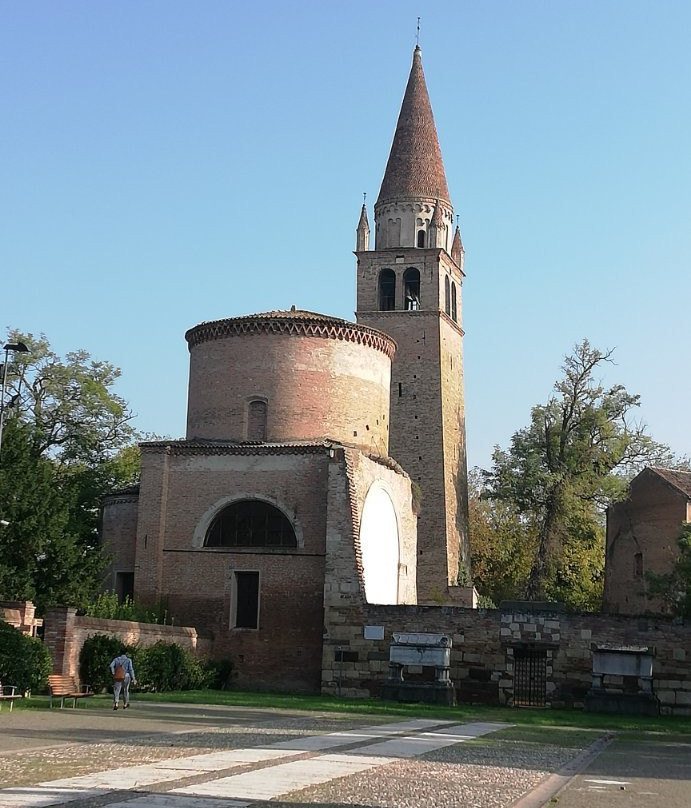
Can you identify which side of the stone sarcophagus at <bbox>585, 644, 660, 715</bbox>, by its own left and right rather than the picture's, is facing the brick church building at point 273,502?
right

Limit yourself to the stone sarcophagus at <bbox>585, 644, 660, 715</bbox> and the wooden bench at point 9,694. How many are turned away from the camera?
0

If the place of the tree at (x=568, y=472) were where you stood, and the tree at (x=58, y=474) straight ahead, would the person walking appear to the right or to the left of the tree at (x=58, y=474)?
left

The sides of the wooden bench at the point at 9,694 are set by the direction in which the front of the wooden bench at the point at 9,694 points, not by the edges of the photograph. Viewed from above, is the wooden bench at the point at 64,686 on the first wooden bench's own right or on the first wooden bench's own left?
on the first wooden bench's own left

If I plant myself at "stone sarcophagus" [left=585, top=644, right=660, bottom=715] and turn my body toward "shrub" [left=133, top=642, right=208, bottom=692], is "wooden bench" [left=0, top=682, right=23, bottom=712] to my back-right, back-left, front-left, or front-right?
front-left

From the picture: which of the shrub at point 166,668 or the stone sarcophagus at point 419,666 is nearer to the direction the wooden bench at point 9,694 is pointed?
the stone sarcophagus

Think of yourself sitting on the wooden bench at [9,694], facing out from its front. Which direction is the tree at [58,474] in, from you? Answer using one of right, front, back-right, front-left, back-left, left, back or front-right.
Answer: back-left

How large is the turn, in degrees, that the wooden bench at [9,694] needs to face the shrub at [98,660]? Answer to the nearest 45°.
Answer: approximately 90° to its left

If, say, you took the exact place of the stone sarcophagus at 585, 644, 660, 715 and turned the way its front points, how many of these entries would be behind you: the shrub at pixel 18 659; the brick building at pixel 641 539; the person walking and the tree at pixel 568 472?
2

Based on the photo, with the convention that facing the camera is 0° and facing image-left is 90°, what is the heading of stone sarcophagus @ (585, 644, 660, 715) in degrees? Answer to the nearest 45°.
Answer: approximately 0°

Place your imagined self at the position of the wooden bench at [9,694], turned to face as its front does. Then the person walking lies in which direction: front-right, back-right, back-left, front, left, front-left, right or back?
front-left

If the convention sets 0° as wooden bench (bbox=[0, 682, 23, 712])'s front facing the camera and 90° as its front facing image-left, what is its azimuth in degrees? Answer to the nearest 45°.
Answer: approximately 315°

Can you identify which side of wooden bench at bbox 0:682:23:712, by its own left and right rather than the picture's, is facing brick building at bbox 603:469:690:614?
left

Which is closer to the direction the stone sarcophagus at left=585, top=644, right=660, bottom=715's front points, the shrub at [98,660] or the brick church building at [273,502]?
the shrub
